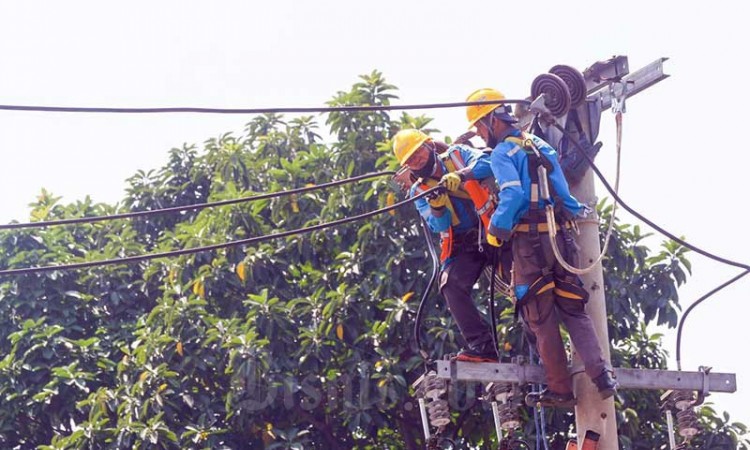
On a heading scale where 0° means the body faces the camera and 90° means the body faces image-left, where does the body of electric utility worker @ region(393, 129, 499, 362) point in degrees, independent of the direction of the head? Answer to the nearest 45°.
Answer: approximately 45°

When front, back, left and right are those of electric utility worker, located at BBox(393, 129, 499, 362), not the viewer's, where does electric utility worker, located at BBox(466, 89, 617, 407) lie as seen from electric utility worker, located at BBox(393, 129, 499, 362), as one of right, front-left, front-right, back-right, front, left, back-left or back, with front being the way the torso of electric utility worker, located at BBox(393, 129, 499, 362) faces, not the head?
left

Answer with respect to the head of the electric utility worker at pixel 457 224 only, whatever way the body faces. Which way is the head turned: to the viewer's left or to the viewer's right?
to the viewer's left

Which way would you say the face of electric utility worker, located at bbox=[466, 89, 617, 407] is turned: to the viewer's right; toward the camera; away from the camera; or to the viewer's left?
to the viewer's left
